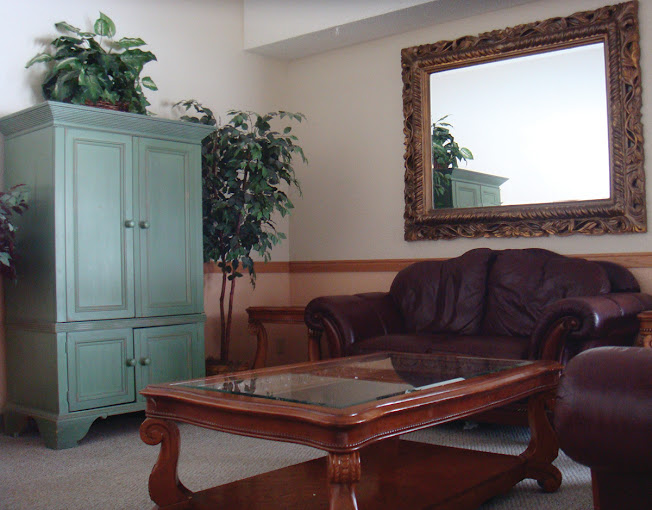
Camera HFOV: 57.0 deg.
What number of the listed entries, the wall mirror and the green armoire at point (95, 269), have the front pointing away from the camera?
0

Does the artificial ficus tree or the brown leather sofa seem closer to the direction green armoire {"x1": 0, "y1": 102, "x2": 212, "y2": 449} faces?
the brown leather sofa

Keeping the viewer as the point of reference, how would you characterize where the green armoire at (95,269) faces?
facing the viewer and to the right of the viewer

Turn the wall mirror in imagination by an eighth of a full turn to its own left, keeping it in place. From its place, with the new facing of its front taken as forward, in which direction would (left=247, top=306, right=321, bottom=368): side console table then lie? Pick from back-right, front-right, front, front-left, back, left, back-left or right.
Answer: right

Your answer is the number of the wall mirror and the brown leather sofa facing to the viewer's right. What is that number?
0

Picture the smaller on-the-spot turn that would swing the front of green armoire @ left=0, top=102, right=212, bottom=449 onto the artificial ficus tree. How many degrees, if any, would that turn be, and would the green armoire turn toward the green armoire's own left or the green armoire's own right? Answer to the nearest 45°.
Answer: approximately 90° to the green armoire's own left

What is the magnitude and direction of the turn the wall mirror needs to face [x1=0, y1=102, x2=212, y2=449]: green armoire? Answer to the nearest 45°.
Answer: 0° — it already faces it

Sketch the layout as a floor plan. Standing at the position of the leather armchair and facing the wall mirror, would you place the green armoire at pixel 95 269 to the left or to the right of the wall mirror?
left

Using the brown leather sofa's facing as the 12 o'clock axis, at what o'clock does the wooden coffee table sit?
The wooden coffee table is roughly at 11 o'clock from the brown leather sofa.

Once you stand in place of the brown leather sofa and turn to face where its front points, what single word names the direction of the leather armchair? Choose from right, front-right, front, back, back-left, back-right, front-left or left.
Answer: front-left

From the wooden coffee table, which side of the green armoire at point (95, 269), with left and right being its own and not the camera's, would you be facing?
front

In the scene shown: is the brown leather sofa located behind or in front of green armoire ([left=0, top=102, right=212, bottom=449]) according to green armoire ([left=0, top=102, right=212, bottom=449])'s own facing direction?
in front

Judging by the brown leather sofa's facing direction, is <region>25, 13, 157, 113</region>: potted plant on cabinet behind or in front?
in front

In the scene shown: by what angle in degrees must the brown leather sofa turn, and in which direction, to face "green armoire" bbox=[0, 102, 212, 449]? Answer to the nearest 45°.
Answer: approximately 45° to its right

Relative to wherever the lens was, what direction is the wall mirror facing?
facing the viewer and to the left of the viewer
